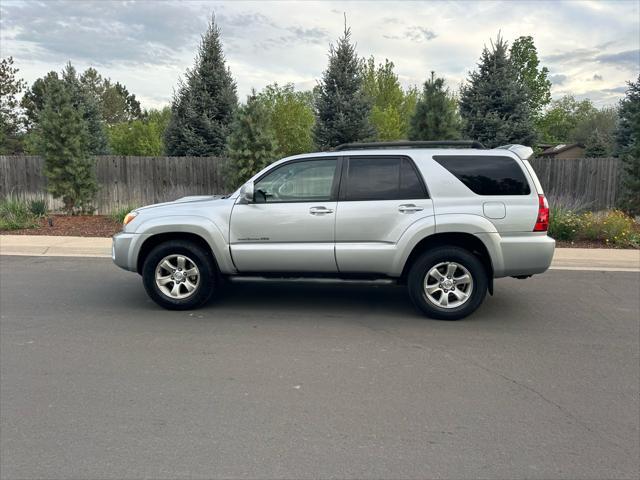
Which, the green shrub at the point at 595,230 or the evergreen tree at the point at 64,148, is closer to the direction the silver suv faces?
the evergreen tree

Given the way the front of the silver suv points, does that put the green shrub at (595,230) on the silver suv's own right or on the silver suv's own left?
on the silver suv's own right

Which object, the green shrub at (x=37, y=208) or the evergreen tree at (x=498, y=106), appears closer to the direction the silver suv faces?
the green shrub

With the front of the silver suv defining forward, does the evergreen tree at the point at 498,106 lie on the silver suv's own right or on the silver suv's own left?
on the silver suv's own right

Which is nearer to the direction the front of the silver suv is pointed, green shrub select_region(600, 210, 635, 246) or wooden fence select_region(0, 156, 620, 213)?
the wooden fence

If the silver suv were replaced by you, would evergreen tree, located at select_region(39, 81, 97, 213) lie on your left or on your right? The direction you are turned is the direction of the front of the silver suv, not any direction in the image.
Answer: on your right

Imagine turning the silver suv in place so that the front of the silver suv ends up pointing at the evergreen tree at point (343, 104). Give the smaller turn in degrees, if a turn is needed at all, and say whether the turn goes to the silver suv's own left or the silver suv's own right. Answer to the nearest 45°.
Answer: approximately 90° to the silver suv's own right

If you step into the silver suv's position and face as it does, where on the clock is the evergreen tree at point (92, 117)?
The evergreen tree is roughly at 2 o'clock from the silver suv.

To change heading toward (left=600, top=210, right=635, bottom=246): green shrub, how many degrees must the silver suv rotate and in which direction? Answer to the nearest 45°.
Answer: approximately 135° to its right

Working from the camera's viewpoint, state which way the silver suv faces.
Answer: facing to the left of the viewer
